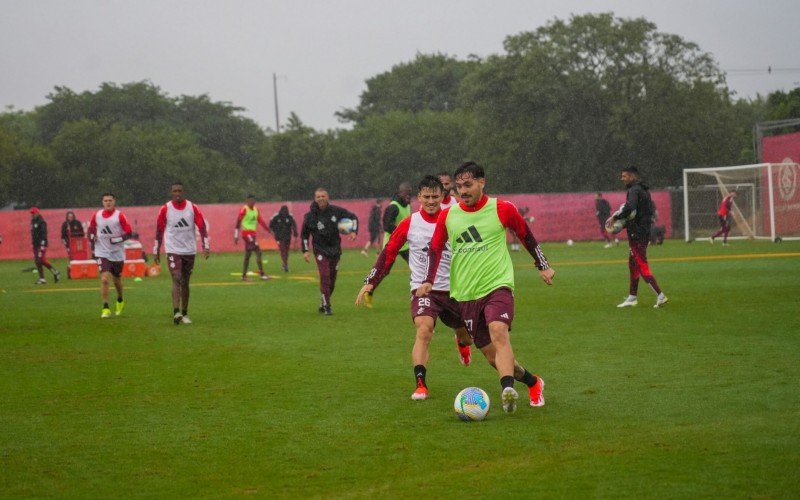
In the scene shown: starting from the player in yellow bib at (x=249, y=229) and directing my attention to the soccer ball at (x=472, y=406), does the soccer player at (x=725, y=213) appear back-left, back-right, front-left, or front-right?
back-left

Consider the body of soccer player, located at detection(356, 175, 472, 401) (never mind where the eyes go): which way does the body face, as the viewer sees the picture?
toward the camera

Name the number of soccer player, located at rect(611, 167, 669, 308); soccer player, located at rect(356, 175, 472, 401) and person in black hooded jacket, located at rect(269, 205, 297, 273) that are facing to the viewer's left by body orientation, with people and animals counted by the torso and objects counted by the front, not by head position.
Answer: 1

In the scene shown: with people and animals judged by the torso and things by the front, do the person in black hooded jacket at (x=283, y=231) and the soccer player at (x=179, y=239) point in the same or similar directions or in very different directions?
same or similar directions

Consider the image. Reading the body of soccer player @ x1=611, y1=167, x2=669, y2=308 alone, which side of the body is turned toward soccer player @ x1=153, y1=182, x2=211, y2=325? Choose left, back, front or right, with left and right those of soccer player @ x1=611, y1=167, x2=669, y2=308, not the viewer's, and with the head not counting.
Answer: front

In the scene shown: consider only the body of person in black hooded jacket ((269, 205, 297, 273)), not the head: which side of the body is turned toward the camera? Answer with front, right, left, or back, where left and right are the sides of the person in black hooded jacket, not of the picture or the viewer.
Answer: front

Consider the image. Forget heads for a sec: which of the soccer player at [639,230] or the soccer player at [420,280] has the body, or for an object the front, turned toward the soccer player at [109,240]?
the soccer player at [639,230]

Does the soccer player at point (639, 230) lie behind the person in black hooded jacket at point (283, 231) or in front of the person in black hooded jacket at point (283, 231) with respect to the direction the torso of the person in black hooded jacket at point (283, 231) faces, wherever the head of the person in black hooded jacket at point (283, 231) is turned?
in front

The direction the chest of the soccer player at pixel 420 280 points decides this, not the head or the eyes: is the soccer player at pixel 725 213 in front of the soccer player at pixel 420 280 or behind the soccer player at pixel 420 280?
behind

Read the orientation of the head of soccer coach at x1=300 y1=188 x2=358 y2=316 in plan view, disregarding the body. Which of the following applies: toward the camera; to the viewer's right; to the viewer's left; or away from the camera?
toward the camera

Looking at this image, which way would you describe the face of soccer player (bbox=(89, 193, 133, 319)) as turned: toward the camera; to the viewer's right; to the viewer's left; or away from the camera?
toward the camera

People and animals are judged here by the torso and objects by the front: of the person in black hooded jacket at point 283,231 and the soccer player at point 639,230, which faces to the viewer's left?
the soccer player at point 639,230

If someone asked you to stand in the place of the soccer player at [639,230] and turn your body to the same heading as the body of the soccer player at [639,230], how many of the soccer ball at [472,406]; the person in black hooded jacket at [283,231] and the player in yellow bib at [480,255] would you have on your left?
2

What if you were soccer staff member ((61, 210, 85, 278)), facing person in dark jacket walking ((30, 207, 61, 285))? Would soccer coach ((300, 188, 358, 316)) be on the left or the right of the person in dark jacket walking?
left

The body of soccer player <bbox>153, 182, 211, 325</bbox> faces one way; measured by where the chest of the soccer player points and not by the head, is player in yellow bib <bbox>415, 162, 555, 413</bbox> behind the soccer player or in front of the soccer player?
in front

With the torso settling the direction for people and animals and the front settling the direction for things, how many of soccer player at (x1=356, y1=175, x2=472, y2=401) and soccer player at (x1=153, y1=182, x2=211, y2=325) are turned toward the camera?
2

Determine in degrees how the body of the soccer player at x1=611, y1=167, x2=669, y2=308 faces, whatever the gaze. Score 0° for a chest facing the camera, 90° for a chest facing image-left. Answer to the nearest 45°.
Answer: approximately 90°

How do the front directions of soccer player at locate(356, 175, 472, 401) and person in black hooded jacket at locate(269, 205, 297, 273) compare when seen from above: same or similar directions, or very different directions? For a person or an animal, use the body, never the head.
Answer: same or similar directions

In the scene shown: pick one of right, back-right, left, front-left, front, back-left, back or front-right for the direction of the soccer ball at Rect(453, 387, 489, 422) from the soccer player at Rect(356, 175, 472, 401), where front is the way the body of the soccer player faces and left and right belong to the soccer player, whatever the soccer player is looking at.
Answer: front
